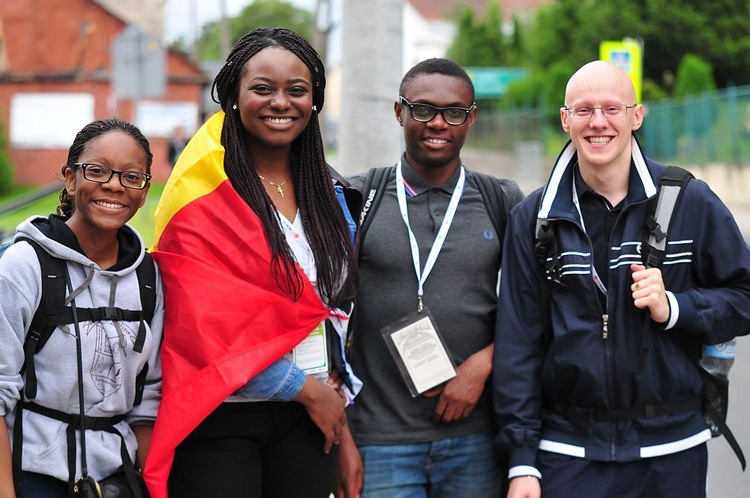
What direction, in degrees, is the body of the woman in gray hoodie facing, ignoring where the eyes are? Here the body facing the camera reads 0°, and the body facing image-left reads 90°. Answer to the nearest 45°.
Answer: approximately 315°

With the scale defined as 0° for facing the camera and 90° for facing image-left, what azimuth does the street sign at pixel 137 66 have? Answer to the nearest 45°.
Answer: approximately 180°

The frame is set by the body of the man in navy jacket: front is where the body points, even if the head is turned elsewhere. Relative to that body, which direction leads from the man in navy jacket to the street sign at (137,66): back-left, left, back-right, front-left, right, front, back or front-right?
back-right

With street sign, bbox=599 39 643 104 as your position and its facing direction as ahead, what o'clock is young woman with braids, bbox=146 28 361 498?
The young woman with braids is roughly at 12 o'clock from the street sign.

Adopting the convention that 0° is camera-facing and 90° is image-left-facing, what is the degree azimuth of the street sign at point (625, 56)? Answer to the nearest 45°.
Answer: approximately 0°

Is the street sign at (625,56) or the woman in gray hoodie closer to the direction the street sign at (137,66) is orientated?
the street sign

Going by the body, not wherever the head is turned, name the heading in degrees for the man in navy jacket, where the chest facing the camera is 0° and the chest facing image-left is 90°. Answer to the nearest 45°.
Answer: approximately 0°

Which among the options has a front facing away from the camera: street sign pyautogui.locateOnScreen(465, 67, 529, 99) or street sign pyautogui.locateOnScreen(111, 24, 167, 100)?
street sign pyautogui.locateOnScreen(111, 24, 167, 100)

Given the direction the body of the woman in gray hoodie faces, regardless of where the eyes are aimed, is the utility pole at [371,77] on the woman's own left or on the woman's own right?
on the woman's own left

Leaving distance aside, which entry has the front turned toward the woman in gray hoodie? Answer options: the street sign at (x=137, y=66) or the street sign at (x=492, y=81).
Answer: the street sign at (x=492, y=81)

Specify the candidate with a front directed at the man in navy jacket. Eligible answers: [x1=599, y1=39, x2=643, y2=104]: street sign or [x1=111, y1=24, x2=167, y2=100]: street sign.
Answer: [x1=599, y1=39, x2=643, y2=104]: street sign
